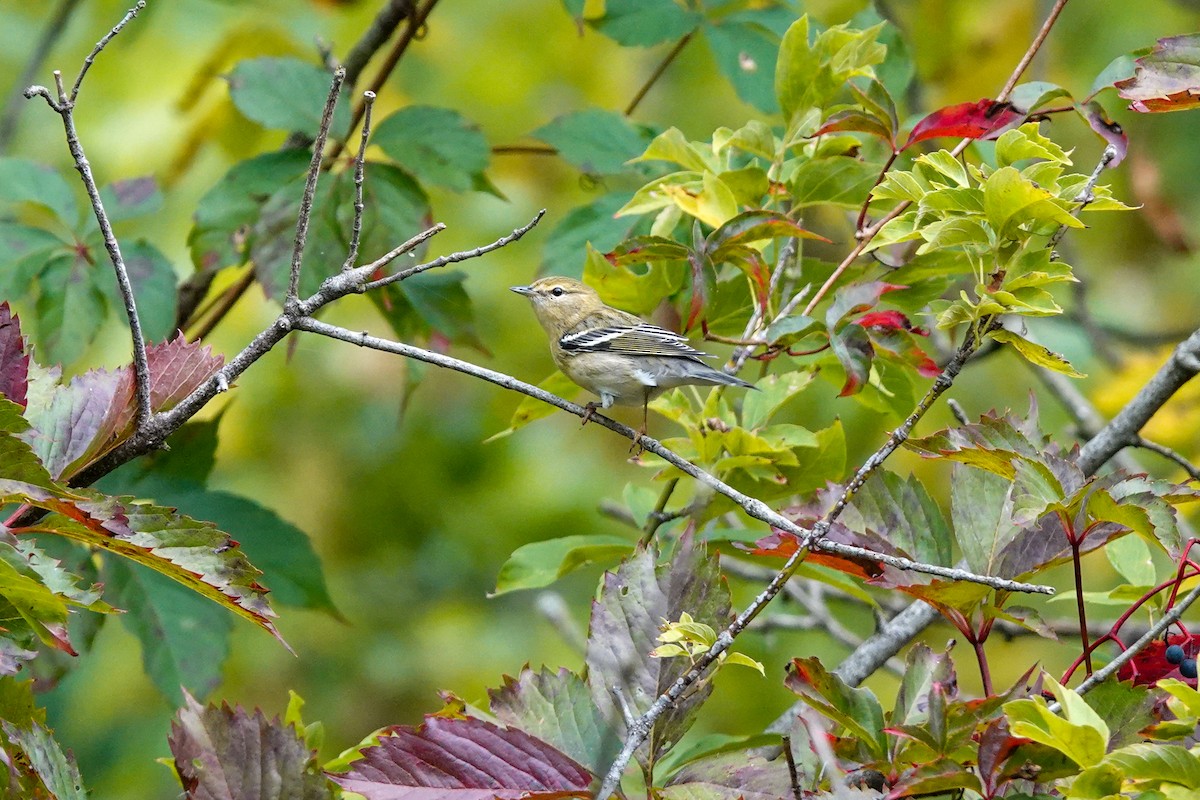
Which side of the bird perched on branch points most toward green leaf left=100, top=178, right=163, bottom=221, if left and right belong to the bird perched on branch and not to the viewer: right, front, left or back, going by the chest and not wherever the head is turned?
front

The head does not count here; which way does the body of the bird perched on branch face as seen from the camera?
to the viewer's left

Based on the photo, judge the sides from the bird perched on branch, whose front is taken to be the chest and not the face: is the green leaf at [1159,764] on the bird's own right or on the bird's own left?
on the bird's own left

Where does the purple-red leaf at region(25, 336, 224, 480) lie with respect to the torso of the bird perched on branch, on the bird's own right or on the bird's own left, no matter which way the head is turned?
on the bird's own left
